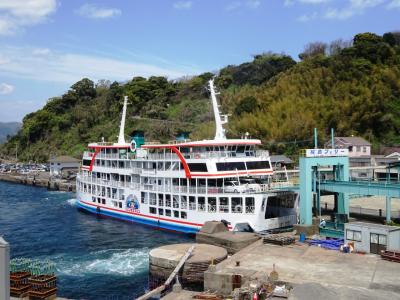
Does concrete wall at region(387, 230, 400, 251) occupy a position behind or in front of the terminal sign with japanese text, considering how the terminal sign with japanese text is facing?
in front

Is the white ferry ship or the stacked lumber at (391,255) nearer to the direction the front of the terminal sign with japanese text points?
the stacked lumber

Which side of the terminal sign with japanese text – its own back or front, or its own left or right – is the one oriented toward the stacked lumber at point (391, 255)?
front

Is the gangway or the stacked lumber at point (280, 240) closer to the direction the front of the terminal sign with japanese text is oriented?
the stacked lumber

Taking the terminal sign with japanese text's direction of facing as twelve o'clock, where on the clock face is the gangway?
The gangway is roughly at 10 o'clock from the terminal sign with japanese text.

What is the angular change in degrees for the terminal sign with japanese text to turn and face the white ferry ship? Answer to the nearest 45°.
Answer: approximately 90° to its right

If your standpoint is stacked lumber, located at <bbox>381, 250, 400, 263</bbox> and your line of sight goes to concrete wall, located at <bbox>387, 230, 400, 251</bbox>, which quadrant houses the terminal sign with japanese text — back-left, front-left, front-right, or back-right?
front-left

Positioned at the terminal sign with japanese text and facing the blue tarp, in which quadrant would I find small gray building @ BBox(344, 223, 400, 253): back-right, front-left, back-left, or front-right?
front-left

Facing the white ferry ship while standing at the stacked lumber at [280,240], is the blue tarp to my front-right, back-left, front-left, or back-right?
back-right

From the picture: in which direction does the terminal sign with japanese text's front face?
toward the camera

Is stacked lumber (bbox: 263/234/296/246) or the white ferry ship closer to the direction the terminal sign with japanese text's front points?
the stacked lumber

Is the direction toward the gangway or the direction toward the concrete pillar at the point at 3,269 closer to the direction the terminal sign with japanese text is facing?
the concrete pillar
